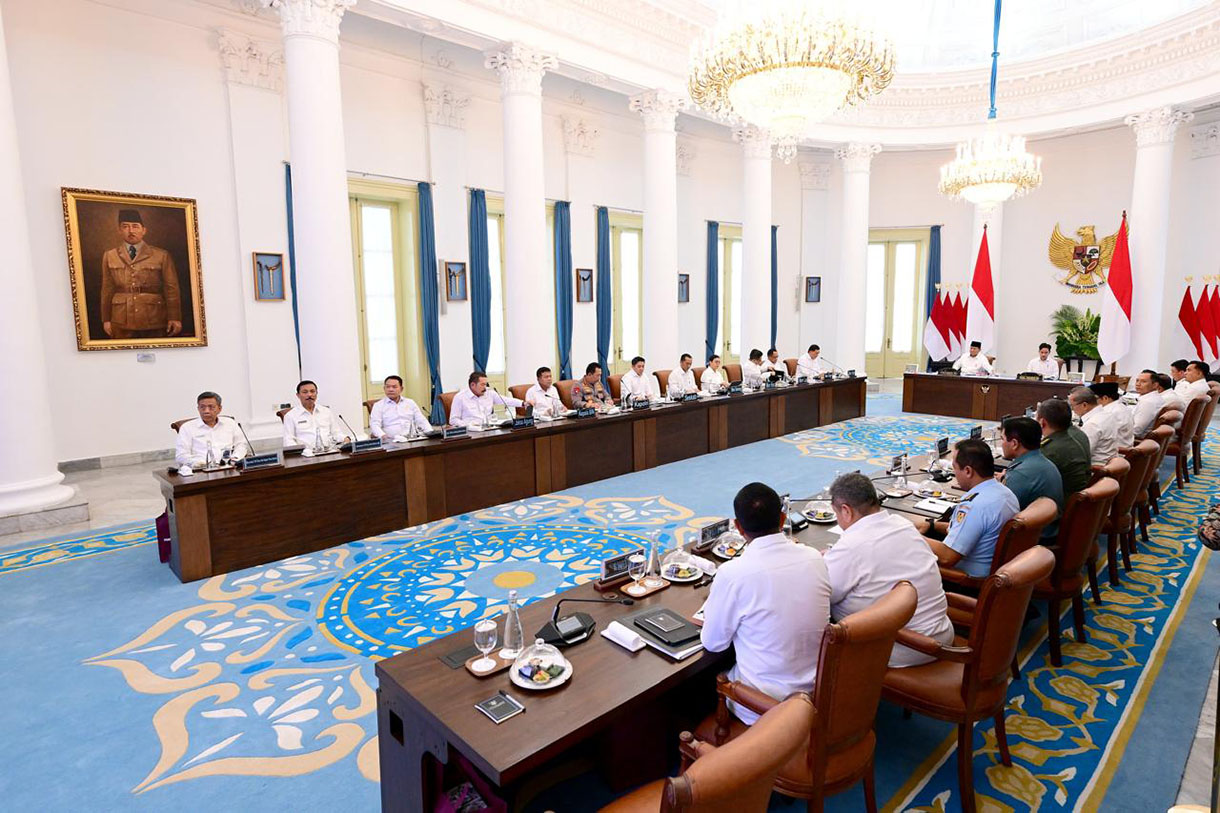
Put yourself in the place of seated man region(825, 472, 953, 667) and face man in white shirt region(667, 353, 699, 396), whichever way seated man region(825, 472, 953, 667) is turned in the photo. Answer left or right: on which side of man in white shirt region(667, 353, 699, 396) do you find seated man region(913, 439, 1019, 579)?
right

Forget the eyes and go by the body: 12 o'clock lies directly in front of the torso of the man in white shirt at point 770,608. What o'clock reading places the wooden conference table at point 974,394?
The wooden conference table is roughly at 2 o'clock from the man in white shirt.

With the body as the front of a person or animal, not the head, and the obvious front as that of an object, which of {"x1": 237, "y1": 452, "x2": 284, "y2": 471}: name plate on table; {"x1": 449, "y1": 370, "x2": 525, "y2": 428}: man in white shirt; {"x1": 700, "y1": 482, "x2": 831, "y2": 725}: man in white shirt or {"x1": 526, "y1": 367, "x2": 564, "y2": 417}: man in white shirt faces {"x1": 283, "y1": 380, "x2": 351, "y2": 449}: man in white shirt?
{"x1": 700, "y1": 482, "x2": 831, "y2": 725}: man in white shirt

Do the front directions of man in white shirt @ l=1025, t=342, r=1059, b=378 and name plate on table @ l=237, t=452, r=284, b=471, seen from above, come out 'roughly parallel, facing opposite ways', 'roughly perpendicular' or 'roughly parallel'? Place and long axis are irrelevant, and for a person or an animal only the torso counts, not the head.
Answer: roughly perpendicular

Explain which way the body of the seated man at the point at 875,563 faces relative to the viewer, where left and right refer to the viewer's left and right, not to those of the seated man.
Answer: facing away from the viewer and to the left of the viewer

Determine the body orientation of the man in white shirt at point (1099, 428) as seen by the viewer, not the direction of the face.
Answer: to the viewer's left

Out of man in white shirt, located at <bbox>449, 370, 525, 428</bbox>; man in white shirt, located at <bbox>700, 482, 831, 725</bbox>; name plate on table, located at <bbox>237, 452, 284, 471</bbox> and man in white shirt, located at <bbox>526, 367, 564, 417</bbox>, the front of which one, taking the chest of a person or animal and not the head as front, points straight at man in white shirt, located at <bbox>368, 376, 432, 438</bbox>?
man in white shirt, located at <bbox>700, 482, 831, 725</bbox>

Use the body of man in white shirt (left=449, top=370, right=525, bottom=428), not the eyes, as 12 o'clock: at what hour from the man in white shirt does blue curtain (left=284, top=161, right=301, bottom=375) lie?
The blue curtain is roughly at 6 o'clock from the man in white shirt.

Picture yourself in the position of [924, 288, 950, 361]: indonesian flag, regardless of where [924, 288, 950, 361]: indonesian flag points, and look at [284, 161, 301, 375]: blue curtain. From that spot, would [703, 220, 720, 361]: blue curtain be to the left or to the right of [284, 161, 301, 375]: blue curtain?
right

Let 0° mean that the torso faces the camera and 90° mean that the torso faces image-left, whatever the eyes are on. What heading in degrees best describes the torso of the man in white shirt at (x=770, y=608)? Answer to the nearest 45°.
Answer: approximately 135°

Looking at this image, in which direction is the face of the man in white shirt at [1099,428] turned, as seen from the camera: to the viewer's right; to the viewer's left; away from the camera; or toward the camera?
to the viewer's left

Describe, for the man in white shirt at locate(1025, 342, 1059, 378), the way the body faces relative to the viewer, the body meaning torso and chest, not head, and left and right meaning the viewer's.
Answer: facing the viewer

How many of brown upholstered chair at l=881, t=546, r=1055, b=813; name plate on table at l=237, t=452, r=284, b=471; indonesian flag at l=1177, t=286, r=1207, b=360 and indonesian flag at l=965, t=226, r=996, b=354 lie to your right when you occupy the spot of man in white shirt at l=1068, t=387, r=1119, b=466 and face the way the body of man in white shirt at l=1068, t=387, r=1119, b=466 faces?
2

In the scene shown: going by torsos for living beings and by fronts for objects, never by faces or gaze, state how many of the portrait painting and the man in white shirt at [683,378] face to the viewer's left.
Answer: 0

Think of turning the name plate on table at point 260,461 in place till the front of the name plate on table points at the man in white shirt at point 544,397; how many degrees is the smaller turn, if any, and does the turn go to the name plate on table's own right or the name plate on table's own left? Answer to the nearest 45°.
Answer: approximately 90° to the name plate on table's own left

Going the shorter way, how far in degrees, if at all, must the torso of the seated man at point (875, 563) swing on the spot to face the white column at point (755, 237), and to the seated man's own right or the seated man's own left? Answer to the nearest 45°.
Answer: approximately 45° to the seated man's own right

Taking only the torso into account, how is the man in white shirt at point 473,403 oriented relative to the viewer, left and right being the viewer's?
facing the viewer and to the right of the viewer

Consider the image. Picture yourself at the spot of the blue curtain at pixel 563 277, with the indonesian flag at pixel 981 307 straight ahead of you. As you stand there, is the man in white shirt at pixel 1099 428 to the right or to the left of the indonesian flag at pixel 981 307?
right

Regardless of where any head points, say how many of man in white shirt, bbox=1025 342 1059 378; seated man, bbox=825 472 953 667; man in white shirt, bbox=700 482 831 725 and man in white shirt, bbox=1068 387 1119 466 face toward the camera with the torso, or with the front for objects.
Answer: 1
